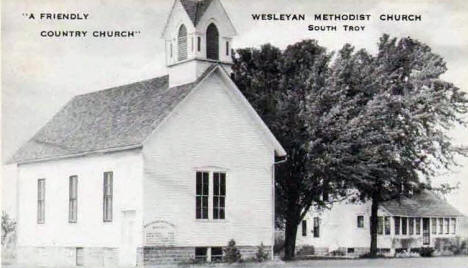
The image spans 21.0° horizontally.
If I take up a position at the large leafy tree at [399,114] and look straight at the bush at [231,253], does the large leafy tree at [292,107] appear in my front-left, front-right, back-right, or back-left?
front-right

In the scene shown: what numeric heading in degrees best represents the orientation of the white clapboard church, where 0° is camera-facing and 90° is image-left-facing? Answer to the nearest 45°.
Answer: approximately 315°

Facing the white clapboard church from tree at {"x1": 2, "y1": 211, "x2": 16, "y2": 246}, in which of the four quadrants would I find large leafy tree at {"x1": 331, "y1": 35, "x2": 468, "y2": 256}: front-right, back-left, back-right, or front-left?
front-left

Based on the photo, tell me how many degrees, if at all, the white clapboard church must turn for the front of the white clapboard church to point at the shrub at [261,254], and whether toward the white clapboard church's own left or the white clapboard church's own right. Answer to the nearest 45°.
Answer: approximately 45° to the white clapboard church's own left

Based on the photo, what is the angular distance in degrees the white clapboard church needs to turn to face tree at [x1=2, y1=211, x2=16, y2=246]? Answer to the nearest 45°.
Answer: approximately 180°

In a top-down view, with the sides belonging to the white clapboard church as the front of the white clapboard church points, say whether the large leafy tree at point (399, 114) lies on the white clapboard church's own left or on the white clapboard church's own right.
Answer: on the white clapboard church's own left

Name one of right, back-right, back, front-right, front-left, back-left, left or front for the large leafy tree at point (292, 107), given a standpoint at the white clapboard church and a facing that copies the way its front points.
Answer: left

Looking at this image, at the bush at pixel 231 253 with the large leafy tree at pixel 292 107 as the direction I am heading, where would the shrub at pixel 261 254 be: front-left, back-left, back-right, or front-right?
front-right

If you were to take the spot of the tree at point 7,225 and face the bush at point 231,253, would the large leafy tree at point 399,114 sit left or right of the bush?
left
